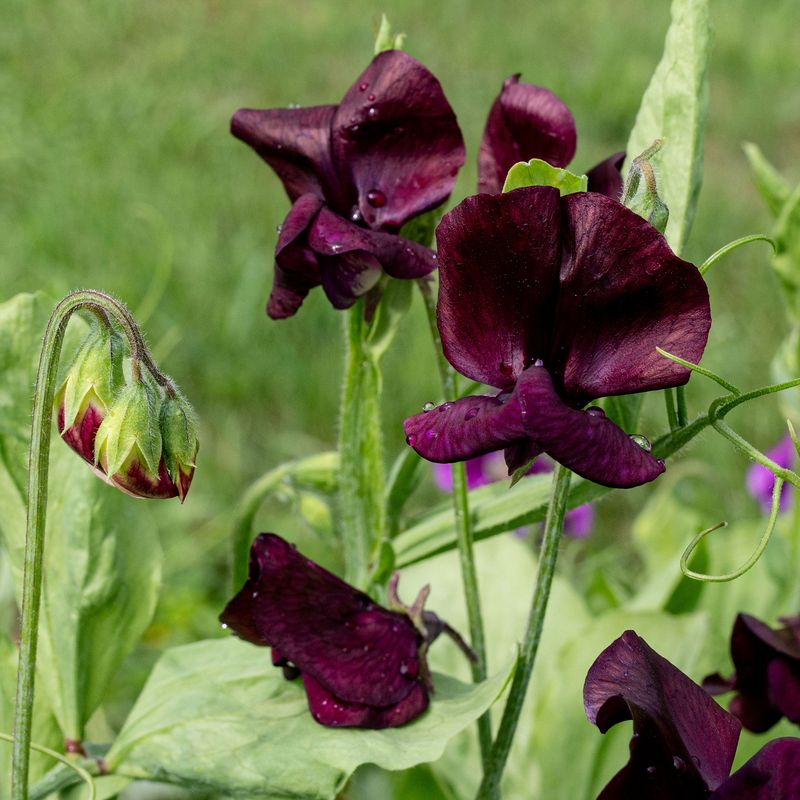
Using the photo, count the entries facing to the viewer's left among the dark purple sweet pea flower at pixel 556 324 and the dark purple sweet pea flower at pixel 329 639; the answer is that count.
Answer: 1

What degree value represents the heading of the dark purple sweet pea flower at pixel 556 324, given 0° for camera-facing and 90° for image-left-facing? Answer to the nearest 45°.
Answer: approximately 0°

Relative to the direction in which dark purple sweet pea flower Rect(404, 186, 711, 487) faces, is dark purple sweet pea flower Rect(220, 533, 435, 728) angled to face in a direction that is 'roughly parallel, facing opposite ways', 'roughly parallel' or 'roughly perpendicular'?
roughly perpendicular

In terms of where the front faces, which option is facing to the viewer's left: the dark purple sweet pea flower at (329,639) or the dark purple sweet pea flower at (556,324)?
the dark purple sweet pea flower at (329,639)

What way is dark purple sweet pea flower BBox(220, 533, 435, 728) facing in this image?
to the viewer's left
